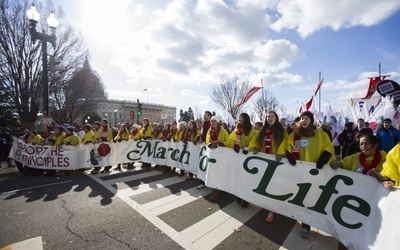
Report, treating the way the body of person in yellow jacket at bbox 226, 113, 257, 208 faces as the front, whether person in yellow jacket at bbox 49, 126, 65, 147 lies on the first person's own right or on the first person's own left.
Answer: on the first person's own right

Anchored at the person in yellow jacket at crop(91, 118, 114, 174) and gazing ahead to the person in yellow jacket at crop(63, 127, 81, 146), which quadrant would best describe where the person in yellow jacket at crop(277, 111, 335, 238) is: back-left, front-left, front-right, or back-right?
back-left

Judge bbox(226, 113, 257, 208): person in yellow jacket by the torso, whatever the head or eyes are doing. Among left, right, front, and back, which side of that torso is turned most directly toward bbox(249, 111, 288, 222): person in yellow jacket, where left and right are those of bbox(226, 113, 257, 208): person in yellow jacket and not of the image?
left

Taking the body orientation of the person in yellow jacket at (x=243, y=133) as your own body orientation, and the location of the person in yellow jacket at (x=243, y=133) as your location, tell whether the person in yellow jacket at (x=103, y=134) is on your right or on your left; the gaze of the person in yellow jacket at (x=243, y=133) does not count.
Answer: on your right

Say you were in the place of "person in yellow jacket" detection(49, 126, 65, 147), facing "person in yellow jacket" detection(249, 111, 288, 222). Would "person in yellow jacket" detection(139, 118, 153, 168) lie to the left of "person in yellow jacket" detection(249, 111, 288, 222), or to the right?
left

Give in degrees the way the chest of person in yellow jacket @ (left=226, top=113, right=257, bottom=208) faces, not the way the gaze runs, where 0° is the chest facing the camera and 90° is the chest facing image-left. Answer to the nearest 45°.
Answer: approximately 45°

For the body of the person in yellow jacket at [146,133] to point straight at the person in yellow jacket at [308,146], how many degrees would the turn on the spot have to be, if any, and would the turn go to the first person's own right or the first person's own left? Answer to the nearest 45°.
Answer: approximately 90° to the first person's own left

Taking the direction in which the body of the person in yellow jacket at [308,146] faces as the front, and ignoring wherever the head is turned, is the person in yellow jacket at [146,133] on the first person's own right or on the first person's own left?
on the first person's own right

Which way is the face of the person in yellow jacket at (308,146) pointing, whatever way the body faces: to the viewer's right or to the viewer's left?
to the viewer's left
